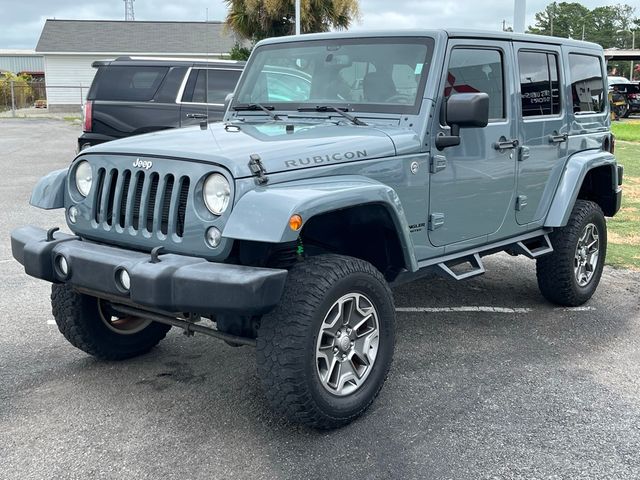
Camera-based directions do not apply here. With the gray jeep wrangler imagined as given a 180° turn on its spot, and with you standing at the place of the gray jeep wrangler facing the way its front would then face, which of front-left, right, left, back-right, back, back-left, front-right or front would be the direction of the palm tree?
front-left

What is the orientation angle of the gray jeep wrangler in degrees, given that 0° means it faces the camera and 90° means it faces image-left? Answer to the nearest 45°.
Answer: approximately 45°

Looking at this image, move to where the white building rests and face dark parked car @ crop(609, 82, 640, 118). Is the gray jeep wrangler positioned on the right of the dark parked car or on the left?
right

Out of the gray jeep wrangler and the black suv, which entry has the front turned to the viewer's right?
the black suv

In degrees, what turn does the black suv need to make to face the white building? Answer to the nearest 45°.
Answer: approximately 90° to its left

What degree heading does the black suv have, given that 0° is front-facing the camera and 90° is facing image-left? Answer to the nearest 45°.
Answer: approximately 270°

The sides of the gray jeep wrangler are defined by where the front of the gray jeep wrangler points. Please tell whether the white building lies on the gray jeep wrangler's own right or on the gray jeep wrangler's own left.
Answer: on the gray jeep wrangler's own right

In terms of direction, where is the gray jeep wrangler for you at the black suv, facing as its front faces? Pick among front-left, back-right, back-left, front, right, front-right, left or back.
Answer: right

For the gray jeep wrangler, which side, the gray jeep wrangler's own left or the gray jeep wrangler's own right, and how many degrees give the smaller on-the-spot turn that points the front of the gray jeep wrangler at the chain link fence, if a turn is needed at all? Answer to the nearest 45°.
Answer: approximately 135° to the gray jeep wrangler's own right

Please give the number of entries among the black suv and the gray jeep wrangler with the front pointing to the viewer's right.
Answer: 1
